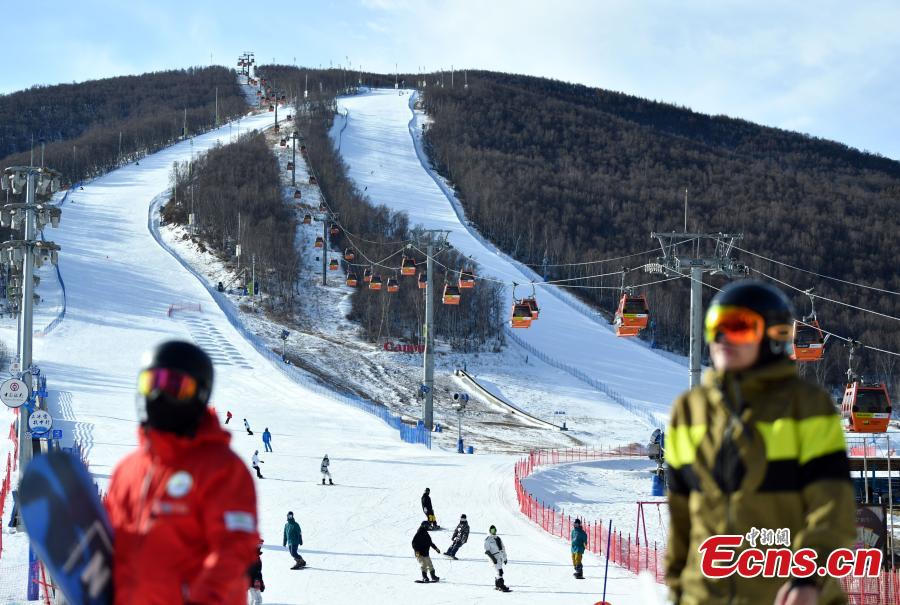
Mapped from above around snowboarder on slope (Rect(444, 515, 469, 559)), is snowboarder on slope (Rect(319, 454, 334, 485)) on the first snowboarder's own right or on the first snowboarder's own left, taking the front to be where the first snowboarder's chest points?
on the first snowboarder's own right

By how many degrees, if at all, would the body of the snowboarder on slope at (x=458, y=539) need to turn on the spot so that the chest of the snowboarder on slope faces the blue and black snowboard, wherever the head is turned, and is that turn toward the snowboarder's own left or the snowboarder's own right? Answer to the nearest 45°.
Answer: approximately 45° to the snowboarder's own left

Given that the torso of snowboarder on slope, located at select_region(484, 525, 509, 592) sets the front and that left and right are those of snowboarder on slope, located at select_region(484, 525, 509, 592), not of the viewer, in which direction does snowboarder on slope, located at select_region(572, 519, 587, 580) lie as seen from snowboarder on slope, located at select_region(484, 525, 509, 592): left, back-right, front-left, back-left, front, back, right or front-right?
left

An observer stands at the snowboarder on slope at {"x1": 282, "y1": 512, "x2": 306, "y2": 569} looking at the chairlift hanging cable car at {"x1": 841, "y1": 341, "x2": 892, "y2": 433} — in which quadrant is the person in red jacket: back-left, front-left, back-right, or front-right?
back-right

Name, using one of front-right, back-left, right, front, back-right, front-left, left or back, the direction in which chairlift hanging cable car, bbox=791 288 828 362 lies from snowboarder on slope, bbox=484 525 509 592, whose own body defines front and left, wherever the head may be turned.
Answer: left

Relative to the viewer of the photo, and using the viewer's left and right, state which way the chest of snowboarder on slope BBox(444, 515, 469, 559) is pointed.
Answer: facing the viewer and to the left of the viewer

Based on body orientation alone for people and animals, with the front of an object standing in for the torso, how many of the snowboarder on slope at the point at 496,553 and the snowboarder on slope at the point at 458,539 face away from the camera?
0

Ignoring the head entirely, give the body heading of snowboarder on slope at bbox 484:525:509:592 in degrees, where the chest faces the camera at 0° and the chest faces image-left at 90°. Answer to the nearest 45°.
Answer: approximately 315°

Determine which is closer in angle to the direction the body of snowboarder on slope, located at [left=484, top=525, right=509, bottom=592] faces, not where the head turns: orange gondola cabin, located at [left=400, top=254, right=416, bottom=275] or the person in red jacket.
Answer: the person in red jacket

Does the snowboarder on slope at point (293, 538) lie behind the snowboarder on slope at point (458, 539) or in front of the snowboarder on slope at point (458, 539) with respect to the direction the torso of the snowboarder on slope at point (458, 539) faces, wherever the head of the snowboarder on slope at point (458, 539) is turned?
in front

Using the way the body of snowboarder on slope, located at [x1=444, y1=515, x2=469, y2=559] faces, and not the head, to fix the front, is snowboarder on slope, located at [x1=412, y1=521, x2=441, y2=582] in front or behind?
in front

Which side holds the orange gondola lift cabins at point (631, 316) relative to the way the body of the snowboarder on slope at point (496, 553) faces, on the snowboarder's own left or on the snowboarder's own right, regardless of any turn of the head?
on the snowboarder's own left

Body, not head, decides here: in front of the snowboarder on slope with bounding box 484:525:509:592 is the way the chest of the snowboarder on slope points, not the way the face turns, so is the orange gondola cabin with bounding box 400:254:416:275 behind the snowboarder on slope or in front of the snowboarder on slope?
behind
